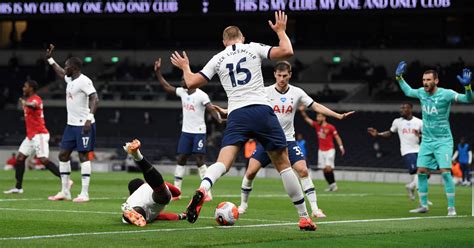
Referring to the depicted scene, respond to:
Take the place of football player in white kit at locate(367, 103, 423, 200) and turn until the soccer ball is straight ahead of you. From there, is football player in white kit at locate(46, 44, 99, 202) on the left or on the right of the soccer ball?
right

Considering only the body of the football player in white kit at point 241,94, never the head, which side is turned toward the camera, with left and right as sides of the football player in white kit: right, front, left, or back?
back

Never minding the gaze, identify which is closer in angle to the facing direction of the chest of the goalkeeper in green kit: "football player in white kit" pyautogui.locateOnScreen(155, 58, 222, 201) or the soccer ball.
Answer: the soccer ball

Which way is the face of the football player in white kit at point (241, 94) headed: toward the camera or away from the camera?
away from the camera

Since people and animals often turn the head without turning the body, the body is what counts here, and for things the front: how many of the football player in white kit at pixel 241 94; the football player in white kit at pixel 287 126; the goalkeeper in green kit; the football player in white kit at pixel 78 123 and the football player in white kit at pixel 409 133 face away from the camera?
1

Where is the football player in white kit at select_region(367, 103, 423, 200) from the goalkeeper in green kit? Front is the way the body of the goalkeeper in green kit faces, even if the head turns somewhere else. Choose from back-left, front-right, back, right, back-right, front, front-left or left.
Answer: back-right

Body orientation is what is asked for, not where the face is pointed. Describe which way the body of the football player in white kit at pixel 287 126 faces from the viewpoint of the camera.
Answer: toward the camera

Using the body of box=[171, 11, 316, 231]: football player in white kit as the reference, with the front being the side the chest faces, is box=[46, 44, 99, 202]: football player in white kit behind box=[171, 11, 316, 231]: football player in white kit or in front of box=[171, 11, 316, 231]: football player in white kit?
in front

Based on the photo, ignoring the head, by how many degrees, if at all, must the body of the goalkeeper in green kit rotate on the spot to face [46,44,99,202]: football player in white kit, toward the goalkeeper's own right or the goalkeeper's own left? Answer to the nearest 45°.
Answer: approximately 45° to the goalkeeper's own right

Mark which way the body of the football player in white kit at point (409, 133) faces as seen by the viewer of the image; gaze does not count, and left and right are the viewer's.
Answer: facing the viewer

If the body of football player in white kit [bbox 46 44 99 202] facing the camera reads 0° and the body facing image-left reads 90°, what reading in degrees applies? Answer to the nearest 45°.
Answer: approximately 45°

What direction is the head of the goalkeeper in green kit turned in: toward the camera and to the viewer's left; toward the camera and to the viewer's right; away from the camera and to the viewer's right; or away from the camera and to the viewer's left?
toward the camera and to the viewer's left

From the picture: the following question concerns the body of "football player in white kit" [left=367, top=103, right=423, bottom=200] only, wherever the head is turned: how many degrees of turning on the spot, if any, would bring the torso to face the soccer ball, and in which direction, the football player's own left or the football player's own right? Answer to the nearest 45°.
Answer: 0° — they already face it

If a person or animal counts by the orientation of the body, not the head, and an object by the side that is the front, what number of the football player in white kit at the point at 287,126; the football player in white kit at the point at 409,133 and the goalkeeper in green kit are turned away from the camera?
0
